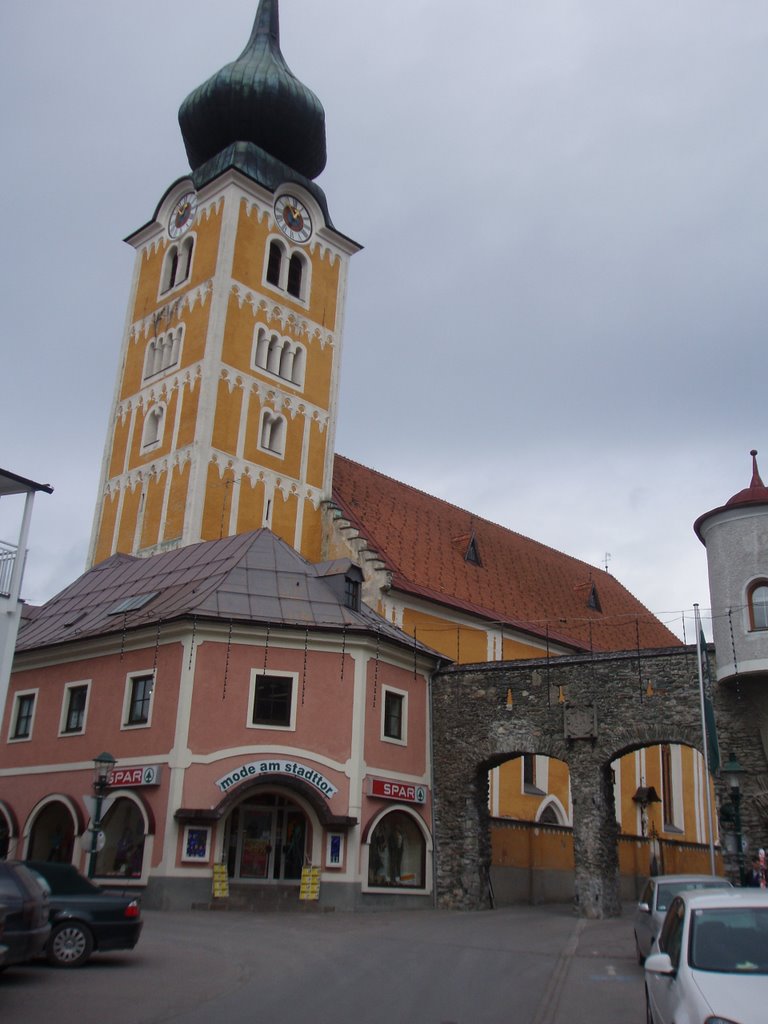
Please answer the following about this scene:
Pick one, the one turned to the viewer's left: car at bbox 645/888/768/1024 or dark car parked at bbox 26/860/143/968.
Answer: the dark car parked

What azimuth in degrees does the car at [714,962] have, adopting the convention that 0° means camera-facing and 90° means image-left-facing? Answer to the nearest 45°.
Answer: approximately 315°

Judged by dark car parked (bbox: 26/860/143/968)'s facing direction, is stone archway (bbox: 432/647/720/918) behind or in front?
behind

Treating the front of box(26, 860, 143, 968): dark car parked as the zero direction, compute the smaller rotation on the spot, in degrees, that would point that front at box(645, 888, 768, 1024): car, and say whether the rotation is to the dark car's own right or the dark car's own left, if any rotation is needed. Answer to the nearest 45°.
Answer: approximately 135° to the dark car's own left

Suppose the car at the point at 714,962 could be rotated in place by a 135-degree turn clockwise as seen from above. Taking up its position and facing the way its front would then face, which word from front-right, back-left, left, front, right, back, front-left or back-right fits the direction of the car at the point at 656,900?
right

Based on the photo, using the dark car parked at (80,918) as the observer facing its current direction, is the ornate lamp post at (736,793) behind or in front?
behind

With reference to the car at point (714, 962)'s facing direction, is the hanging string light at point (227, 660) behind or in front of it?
behind

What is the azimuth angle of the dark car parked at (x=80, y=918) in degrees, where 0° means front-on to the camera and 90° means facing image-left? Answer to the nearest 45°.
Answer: approximately 90°

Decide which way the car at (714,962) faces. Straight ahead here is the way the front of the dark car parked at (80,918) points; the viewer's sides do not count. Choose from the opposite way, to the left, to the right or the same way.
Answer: to the left

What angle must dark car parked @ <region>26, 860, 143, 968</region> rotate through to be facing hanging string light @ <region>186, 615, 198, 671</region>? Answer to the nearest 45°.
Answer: approximately 90° to its right

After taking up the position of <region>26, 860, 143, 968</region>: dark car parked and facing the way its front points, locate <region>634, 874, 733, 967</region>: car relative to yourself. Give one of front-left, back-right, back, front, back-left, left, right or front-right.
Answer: back

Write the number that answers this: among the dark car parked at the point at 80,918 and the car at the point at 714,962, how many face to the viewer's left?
1
